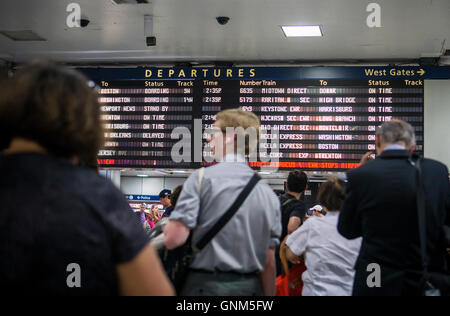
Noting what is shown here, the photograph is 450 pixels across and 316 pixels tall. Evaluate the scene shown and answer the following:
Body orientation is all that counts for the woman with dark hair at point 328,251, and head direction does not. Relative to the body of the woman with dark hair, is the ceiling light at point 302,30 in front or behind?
in front

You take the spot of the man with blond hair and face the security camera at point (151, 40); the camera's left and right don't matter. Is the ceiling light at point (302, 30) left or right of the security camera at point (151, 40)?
right

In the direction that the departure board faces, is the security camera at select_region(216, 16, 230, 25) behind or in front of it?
in front

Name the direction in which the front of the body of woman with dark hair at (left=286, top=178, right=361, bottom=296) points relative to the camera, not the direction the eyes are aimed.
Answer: away from the camera

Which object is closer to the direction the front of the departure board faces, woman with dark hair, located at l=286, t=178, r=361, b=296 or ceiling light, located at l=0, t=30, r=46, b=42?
the woman with dark hair

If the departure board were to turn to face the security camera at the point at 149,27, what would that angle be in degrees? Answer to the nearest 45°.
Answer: approximately 45° to its right

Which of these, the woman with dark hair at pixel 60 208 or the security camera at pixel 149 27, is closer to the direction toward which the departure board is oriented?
the woman with dark hair

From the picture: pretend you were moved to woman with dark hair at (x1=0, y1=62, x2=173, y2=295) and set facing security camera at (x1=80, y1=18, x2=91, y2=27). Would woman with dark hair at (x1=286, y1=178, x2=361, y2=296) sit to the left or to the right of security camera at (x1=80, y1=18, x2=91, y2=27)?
right

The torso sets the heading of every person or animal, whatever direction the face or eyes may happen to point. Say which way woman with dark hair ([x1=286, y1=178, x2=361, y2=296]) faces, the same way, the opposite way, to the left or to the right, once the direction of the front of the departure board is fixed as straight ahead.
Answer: the opposite way

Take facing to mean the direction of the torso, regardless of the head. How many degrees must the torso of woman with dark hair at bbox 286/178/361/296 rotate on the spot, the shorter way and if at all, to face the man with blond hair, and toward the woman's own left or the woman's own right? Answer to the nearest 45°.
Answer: approximately 135° to the woman's own left

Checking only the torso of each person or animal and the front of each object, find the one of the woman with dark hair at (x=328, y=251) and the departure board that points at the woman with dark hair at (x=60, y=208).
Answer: the departure board

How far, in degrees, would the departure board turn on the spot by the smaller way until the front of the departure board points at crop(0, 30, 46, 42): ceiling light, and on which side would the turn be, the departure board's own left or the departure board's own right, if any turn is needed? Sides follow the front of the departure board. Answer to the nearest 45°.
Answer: approximately 90° to the departure board's own right

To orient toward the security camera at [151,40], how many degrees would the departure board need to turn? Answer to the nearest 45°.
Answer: approximately 45° to its right

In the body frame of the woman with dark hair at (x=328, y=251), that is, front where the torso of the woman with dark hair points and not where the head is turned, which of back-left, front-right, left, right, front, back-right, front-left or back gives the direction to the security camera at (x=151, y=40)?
front-left

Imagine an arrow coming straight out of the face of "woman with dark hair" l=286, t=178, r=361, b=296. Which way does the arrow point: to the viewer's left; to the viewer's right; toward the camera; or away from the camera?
away from the camera
